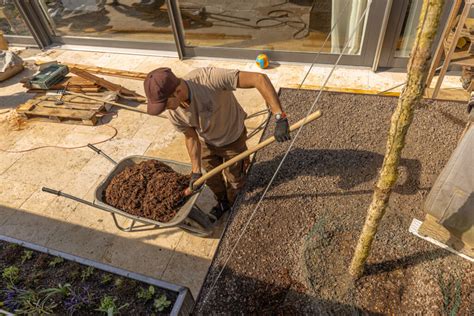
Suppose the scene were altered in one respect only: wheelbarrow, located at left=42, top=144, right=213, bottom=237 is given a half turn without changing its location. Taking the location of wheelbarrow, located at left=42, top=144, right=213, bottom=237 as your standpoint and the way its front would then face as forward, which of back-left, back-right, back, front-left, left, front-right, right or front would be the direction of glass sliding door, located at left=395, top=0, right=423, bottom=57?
back-right

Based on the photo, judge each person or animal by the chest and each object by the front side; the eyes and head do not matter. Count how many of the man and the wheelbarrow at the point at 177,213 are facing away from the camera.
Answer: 0

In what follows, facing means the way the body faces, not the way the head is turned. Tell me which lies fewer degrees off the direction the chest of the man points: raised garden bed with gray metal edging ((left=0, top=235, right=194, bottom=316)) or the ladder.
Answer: the raised garden bed with gray metal edging

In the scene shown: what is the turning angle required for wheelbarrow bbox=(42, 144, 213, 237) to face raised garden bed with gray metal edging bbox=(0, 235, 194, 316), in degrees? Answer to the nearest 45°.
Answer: approximately 90° to its right

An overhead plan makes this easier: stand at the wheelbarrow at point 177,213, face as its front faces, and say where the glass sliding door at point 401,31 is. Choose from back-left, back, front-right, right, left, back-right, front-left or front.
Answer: front-left

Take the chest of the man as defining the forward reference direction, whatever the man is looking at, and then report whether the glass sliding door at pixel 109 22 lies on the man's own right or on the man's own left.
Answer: on the man's own right

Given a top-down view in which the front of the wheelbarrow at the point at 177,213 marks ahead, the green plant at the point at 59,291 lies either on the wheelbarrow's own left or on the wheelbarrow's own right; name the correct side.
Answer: on the wheelbarrow's own right

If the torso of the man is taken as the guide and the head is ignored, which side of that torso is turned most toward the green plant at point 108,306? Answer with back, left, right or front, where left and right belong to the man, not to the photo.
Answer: front

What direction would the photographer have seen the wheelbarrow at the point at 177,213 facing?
facing the viewer and to the right of the viewer

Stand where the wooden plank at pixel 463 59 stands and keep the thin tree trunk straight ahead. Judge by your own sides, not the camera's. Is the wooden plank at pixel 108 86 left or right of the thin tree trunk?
right
